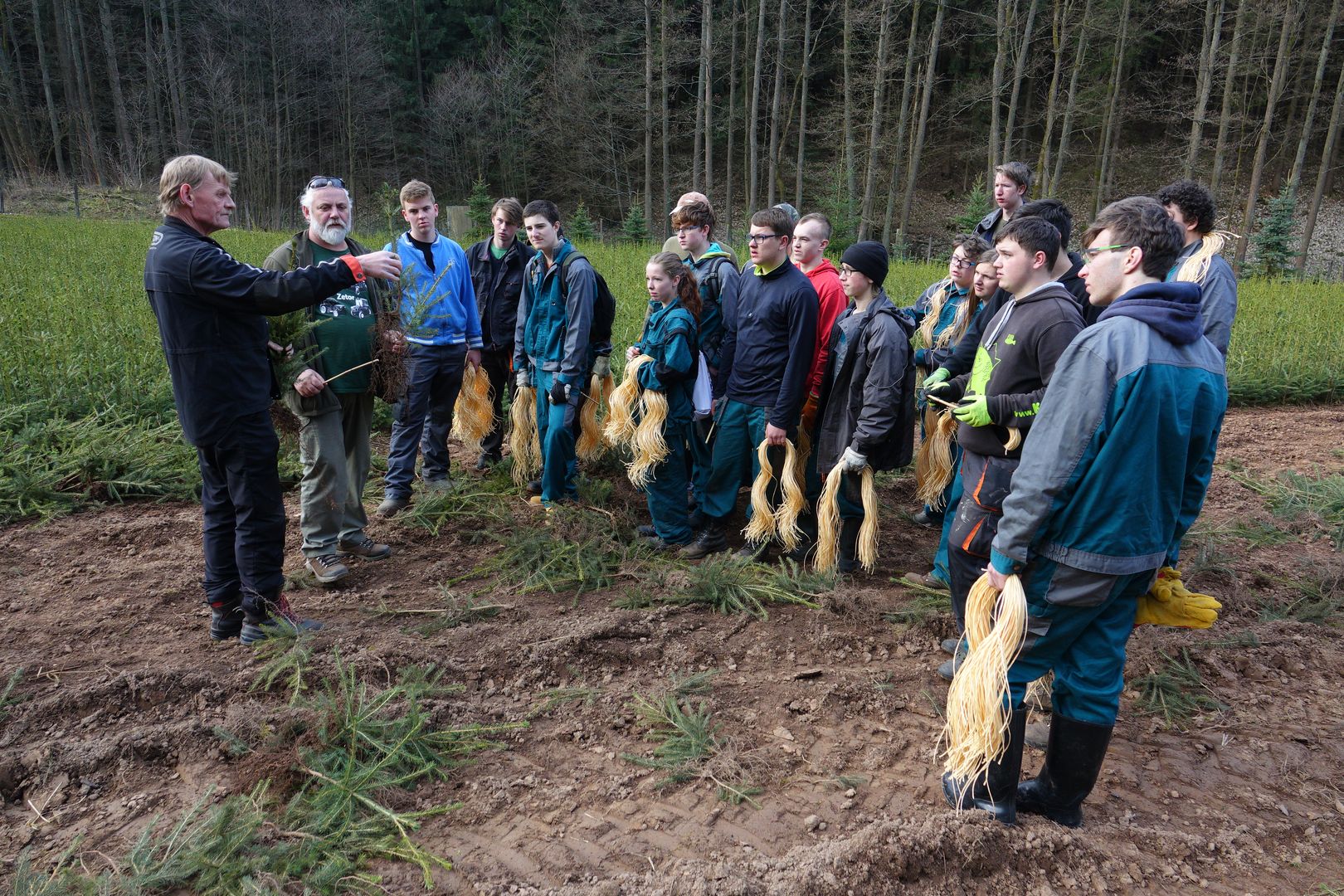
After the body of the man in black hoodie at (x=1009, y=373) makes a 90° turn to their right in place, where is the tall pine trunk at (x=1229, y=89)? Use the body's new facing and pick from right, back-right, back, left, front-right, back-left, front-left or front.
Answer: front-right

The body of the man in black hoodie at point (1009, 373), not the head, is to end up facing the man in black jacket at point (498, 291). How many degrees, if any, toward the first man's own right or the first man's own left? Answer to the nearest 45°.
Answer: approximately 90° to the first man's own right

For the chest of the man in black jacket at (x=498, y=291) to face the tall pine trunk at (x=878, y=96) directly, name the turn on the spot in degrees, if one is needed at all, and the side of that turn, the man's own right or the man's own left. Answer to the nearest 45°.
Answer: approximately 135° to the man's own left

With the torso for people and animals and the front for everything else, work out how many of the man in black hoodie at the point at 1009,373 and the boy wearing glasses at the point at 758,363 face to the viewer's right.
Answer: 0

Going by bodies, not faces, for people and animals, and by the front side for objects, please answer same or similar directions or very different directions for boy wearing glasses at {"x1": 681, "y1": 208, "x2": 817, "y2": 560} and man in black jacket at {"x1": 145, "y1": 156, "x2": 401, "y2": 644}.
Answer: very different directions

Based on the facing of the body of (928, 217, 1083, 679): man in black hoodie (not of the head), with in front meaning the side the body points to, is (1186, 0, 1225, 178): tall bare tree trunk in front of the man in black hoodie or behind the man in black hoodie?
behind

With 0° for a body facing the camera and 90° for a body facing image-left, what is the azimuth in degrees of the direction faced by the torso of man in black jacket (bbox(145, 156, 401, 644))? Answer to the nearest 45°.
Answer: approximately 270°

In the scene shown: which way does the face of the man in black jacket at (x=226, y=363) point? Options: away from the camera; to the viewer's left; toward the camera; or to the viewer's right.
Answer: to the viewer's right

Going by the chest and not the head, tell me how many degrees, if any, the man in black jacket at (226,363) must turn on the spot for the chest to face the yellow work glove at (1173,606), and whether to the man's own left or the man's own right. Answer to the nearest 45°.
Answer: approximately 45° to the man's own right

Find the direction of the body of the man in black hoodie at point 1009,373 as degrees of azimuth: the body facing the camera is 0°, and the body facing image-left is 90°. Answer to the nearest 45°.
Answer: approximately 45°

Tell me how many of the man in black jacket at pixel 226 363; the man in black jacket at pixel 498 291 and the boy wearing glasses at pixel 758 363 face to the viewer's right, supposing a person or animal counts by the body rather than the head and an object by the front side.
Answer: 1
